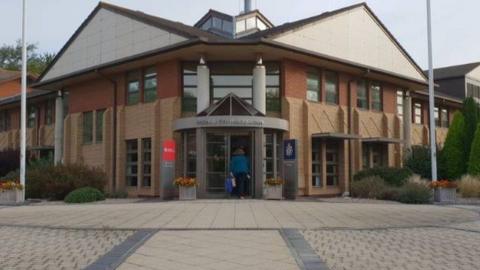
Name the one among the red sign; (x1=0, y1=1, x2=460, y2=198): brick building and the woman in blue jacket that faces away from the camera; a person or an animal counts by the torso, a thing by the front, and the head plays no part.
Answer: the woman in blue jacket

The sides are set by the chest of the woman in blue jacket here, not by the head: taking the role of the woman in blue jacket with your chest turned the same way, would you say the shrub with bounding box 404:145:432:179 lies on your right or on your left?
on your right

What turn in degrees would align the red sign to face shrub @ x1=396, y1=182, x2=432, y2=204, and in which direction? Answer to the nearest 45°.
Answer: approximately 90° to its left

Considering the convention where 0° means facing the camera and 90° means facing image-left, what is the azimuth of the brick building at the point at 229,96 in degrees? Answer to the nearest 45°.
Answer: approximately 0°

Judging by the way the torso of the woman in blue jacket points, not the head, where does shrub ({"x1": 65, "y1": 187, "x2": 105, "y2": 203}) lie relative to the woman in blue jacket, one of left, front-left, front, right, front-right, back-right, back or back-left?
left

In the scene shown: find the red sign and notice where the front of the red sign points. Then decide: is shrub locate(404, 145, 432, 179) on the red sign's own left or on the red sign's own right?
on the red sign's own left

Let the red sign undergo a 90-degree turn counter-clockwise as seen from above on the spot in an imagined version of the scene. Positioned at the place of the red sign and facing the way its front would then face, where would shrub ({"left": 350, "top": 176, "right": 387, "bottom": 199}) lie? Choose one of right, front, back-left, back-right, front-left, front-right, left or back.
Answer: front

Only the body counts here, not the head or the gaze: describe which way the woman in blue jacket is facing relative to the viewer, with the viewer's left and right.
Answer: facing away from the viewer

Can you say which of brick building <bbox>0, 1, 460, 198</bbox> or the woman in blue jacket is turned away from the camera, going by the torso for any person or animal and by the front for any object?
the woman in blue jacket

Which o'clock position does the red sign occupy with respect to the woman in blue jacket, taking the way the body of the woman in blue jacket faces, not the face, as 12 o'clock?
The red sign is roughly at 9 o'clock from the woman in blue jacket.

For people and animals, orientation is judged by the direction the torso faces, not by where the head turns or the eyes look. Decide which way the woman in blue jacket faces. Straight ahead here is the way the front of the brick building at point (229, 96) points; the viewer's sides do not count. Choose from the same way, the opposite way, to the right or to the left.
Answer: the opposite way

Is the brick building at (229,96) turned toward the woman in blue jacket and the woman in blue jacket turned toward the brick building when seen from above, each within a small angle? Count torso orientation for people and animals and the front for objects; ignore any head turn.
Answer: yes
